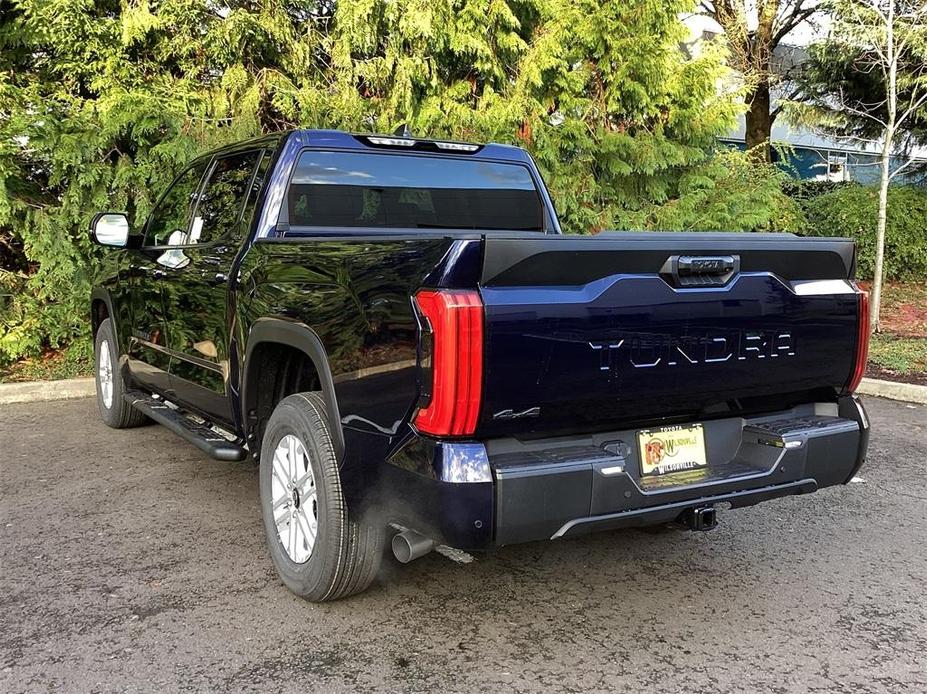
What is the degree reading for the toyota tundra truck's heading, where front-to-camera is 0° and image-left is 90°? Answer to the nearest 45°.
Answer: approximately 135°

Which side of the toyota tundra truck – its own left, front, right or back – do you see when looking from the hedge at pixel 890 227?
right

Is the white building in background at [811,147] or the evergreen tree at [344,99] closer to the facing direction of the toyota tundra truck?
the evergreen tree

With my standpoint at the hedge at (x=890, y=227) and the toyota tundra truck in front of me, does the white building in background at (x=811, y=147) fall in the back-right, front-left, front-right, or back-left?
back-right

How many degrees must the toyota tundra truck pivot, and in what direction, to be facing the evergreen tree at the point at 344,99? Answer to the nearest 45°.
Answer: approximately 45° to its right

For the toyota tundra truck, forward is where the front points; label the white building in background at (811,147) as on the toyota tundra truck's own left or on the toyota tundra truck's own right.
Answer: on the toyota tundra truck's own right

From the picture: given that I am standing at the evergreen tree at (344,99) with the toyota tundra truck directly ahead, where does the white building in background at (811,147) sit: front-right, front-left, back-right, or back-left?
back-left
